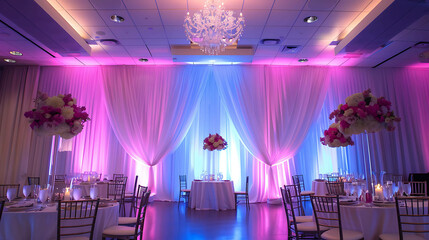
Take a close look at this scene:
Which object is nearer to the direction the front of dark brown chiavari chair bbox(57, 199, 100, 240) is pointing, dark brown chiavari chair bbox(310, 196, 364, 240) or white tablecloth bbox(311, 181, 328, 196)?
the white tablecloth

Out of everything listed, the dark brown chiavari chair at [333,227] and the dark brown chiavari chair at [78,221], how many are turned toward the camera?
0

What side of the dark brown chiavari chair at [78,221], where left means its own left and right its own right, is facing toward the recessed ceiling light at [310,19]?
right

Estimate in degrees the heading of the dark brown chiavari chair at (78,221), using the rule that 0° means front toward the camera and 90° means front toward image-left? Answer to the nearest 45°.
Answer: approximately 180°

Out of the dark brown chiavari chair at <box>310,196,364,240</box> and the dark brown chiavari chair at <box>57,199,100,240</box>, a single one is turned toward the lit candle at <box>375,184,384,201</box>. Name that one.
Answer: the dark brown chiavari chair at <box>310,196,364,240</box>

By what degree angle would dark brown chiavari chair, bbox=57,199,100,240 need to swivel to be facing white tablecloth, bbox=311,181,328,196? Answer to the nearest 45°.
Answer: approximately 90° to its right

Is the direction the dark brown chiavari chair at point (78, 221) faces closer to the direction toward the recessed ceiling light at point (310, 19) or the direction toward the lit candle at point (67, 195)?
the lit candle

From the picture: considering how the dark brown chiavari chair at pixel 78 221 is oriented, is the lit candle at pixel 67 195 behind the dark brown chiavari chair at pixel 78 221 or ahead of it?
ahead

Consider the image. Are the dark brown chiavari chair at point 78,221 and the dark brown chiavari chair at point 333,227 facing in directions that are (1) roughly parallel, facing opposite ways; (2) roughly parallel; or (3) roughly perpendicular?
roughly perpendicular

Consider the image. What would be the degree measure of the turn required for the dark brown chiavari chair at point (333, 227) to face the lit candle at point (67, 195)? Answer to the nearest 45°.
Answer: approximately 135° to its left

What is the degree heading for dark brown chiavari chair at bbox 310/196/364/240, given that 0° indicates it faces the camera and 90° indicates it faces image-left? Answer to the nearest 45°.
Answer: approximately 225°
